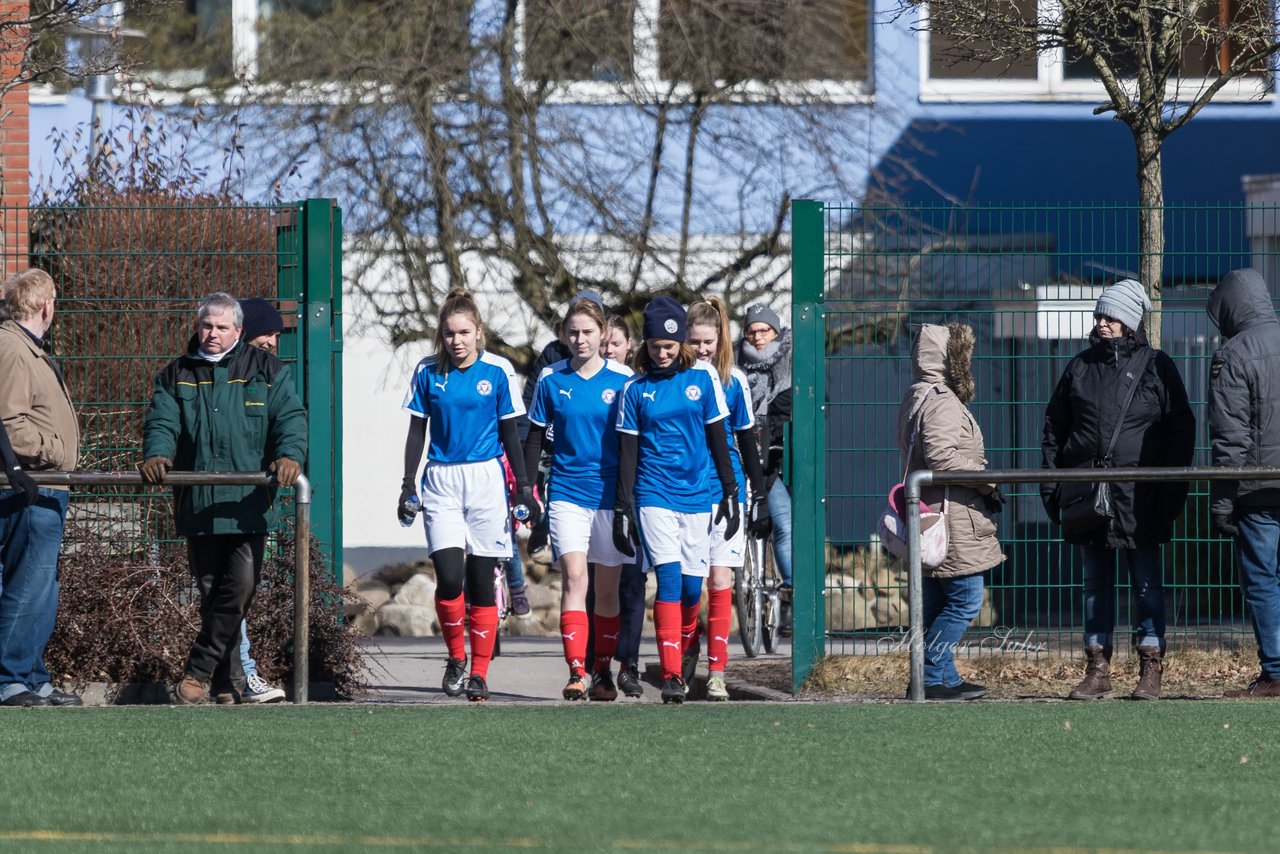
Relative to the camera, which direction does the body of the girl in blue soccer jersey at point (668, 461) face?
toward the camera

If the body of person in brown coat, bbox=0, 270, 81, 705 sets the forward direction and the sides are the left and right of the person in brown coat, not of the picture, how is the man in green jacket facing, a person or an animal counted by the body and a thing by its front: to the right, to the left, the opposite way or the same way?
to the right

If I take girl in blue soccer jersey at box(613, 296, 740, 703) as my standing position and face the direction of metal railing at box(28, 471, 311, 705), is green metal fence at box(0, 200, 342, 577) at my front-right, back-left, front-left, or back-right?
front-right

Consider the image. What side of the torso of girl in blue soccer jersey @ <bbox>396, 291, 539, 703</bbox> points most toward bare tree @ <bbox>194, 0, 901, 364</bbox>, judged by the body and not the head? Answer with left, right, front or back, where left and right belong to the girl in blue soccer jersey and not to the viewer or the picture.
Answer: back

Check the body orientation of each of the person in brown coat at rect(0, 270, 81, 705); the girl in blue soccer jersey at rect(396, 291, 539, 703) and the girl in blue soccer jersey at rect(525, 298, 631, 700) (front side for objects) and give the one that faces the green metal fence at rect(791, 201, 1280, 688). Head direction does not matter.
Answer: the person in brown coat

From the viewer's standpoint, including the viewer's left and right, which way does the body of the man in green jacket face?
facing the viewer

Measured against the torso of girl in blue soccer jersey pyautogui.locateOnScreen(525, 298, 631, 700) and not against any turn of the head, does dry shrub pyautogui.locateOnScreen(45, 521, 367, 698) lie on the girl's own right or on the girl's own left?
on the girl's own right

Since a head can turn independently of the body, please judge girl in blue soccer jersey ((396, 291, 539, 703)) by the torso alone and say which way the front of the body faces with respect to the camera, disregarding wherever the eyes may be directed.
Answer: toward the camera

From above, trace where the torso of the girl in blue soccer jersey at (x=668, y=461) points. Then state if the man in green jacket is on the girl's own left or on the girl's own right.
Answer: on the girl's own right

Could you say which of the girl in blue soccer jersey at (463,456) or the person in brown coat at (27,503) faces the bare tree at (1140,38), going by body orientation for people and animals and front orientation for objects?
the person in brown coat

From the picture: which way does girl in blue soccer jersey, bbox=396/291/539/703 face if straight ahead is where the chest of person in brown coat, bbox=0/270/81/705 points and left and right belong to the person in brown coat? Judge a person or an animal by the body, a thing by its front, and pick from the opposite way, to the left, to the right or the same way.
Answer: to the right
